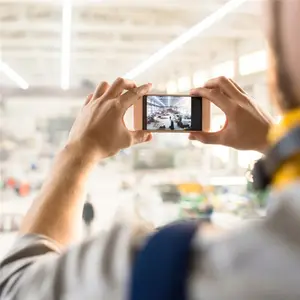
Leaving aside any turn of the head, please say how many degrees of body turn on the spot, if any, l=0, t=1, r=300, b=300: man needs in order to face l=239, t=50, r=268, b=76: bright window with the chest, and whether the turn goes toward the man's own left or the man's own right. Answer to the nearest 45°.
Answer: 0° — they already face it

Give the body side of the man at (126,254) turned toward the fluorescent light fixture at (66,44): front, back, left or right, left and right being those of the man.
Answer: front

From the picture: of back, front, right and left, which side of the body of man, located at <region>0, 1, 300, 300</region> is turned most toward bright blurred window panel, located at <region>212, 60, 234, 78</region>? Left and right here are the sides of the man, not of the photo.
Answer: front

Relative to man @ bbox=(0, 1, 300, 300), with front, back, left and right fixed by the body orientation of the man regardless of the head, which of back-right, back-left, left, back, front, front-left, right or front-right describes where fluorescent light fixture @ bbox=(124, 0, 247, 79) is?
front

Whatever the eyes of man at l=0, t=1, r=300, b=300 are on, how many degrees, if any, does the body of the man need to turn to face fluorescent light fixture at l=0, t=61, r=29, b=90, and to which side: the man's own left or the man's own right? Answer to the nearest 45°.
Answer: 0° — they already face it

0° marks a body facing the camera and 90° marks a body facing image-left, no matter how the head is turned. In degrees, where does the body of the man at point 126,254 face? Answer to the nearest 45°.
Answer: approximately 180°

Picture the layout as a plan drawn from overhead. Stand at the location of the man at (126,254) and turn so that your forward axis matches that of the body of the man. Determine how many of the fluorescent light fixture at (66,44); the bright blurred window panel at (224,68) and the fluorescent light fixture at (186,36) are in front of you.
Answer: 3
